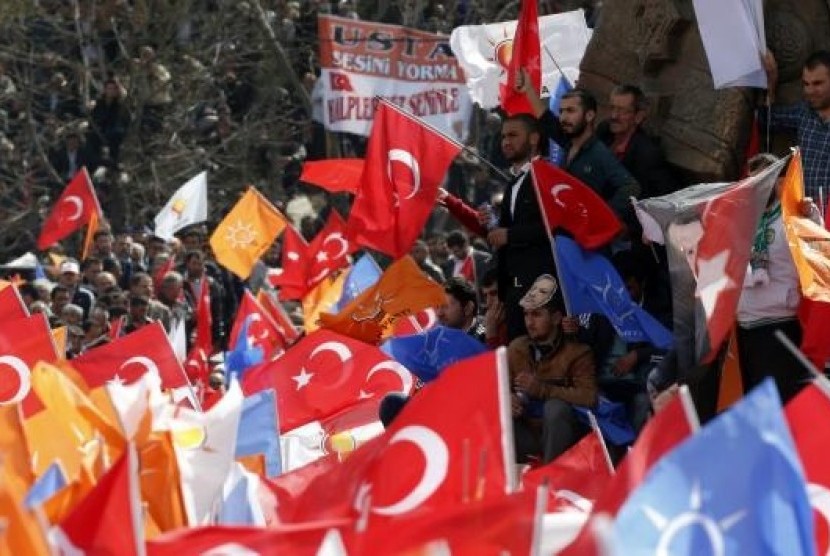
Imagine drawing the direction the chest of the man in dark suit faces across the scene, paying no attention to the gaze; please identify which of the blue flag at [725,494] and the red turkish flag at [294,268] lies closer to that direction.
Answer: the blue flag

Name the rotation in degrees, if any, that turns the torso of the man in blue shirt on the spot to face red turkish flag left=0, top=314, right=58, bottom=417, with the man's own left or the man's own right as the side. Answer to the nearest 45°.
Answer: approximately 45° to the man's own right

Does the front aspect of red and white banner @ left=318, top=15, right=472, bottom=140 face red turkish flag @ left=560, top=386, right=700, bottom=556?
yes

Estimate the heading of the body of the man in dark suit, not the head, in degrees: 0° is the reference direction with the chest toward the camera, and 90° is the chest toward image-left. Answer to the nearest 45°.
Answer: approximately 45°

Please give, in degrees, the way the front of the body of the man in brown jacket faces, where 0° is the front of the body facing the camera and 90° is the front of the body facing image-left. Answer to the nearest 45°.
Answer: approximately 45°

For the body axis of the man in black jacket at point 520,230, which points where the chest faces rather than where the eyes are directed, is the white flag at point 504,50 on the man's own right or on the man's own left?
on the man's own right

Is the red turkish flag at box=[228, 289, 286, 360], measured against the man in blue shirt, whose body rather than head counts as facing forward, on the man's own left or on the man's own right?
on the man's own right
